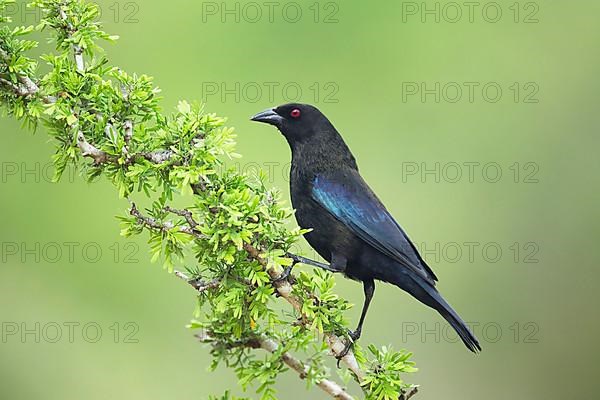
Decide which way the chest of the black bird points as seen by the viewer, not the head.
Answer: to the viewer's left
